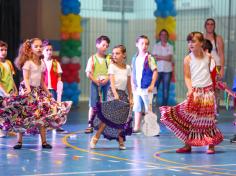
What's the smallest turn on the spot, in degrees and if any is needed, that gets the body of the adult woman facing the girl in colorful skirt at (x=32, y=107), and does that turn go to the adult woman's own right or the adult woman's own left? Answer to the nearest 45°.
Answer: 0° — they already face them

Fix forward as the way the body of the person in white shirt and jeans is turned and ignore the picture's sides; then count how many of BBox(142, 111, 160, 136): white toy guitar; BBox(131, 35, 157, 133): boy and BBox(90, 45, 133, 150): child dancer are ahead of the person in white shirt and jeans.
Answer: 3

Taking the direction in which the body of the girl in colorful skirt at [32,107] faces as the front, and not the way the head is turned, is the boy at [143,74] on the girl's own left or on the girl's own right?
on the girl's own left

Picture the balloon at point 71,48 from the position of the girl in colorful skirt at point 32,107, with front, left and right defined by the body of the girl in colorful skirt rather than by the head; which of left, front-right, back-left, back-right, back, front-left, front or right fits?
back-left

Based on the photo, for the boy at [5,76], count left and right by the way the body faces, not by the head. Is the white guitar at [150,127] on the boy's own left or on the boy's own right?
on the boy's own left

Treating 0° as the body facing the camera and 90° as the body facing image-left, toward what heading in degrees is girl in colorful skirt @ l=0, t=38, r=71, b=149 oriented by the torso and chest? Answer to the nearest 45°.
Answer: approximately 315°

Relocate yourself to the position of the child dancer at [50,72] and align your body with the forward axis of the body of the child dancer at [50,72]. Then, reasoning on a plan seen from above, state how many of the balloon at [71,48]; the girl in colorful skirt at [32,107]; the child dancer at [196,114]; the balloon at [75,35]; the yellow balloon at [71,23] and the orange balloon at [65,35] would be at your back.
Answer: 4

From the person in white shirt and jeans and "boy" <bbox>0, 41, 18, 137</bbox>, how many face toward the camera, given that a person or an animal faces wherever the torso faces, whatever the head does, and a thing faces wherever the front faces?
2

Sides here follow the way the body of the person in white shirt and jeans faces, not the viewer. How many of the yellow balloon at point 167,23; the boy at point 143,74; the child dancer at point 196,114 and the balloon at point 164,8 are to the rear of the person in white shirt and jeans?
2

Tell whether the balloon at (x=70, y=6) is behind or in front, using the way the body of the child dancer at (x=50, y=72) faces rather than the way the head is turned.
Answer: behind

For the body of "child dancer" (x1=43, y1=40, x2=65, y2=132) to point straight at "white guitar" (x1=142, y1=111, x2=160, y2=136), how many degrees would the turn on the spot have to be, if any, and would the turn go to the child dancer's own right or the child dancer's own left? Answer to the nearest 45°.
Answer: approximately 45° to the child dancer's own left
